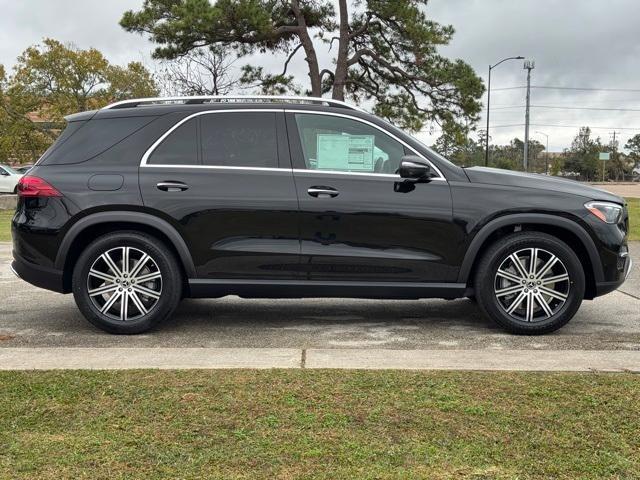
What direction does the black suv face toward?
to the viewer's right
